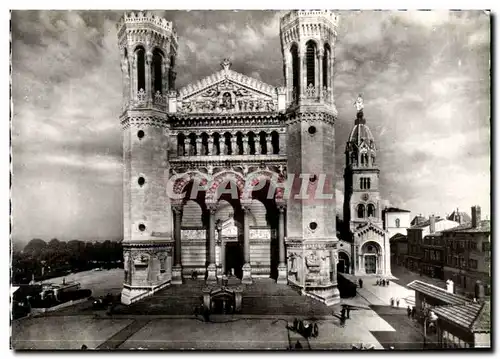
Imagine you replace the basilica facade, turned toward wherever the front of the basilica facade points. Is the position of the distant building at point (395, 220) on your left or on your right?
on your left

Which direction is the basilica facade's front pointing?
toward the camera

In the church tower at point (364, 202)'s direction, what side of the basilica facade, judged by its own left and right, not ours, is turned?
left

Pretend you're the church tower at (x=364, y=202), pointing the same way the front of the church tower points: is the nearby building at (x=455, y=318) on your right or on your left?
on your left

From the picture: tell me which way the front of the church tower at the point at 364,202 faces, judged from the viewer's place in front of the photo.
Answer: facing the viewer

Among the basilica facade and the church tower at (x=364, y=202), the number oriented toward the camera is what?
2

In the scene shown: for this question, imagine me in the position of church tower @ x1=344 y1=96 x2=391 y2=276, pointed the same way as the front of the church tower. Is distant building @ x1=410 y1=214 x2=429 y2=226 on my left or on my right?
on my left

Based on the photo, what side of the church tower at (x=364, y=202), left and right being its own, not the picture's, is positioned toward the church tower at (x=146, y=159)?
right

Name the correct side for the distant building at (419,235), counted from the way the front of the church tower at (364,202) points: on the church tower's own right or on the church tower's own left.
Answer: on the church tower's own left

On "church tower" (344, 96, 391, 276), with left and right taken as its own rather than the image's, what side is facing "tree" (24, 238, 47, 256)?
right
